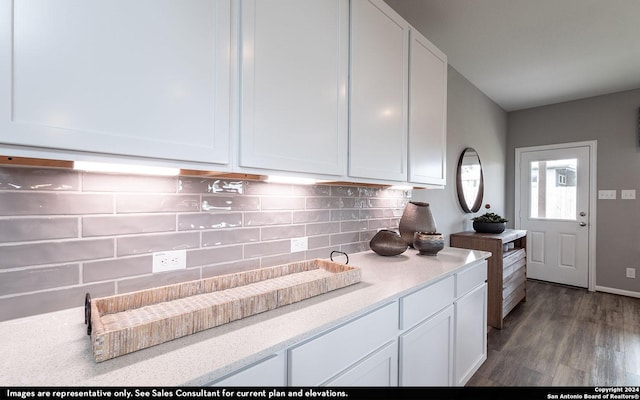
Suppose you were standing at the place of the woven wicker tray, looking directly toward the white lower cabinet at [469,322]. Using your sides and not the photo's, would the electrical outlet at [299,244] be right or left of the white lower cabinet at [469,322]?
left

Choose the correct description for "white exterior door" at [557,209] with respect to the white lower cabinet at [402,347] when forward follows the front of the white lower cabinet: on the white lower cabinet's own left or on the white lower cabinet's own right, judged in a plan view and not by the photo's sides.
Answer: on the white lower cabinet's own left

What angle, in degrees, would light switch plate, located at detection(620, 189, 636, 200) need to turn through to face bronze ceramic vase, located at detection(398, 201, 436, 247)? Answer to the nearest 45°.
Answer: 0° — it already faces it

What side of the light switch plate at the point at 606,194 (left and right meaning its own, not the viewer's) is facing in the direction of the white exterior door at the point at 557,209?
right

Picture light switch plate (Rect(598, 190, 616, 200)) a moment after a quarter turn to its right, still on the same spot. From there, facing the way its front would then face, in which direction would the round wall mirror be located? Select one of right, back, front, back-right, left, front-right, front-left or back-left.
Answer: front-left

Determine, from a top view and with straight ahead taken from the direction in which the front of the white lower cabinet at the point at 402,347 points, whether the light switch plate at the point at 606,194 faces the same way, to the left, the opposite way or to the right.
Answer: to the right

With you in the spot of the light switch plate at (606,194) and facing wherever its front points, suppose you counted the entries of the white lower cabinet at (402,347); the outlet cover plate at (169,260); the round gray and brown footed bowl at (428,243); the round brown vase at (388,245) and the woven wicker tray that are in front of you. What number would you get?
5

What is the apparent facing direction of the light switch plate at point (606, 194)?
toward the camera

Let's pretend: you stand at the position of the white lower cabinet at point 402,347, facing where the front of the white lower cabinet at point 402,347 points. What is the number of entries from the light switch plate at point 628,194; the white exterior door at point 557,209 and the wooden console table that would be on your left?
3

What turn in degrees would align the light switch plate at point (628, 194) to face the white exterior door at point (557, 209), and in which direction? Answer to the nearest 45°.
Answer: approximately 90° to its right

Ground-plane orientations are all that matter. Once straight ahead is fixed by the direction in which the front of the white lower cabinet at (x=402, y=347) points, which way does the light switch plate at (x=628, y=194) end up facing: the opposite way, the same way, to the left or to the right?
to the right

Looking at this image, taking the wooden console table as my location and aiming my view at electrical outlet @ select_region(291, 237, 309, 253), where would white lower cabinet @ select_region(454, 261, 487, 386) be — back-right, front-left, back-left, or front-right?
front-left

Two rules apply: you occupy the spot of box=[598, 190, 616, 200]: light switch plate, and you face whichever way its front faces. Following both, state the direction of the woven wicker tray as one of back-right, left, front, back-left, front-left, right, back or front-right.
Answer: front

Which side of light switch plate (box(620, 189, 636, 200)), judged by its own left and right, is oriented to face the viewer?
front

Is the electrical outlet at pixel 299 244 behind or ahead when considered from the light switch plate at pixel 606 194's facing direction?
ahead

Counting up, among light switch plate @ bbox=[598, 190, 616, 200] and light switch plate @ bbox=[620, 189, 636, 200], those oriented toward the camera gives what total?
2

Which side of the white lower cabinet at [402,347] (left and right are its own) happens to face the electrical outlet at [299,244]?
back
